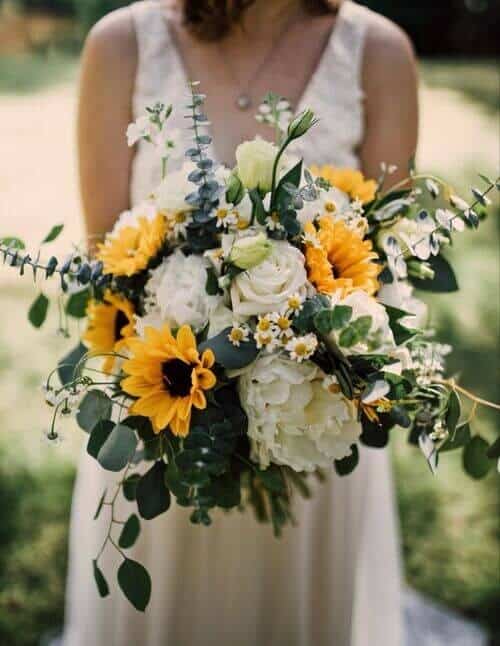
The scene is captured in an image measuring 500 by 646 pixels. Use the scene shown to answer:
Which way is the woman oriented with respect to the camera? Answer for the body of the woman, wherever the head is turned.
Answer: toward the camera
